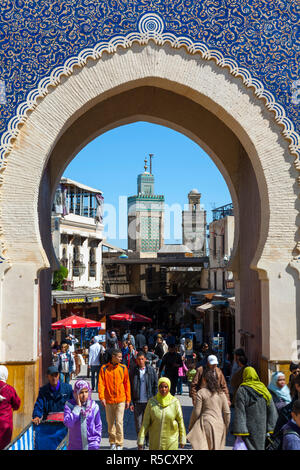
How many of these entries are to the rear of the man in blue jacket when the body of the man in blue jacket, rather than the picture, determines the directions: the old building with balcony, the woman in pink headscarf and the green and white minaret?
2

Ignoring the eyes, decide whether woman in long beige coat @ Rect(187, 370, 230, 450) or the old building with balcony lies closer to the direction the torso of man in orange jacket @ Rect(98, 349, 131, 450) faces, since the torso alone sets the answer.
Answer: the woman in long beige coat

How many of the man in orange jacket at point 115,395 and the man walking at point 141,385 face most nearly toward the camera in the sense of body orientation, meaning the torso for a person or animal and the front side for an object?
2

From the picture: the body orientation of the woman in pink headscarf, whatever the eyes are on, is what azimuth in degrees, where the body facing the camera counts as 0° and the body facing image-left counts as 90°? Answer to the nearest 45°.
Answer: approximately 0°

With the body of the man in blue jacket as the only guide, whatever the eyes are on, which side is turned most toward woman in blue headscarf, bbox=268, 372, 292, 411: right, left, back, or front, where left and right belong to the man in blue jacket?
left

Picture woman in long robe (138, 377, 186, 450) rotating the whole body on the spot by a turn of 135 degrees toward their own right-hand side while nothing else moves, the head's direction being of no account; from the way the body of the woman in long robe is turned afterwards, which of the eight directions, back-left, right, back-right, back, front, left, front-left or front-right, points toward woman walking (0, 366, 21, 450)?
front-left

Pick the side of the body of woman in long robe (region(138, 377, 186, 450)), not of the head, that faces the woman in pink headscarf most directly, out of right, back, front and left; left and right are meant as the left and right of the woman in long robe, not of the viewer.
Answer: right

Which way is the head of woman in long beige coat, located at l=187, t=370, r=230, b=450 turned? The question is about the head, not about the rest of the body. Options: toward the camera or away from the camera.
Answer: away from the camera
